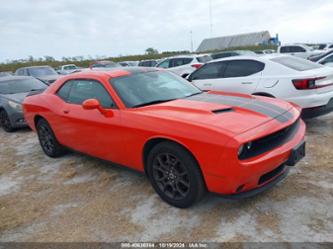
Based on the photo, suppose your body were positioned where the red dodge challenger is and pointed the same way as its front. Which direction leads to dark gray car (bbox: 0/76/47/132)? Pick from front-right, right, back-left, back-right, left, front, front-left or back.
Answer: back

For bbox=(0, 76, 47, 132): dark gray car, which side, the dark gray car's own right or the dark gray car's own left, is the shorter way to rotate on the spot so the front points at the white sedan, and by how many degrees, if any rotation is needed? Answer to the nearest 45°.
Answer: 0° — it already faces it

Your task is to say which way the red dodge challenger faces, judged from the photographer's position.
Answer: facing the viewer and to the right of the viewer

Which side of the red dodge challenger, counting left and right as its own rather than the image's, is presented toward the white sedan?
left

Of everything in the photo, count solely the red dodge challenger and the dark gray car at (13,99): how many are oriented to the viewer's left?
0
